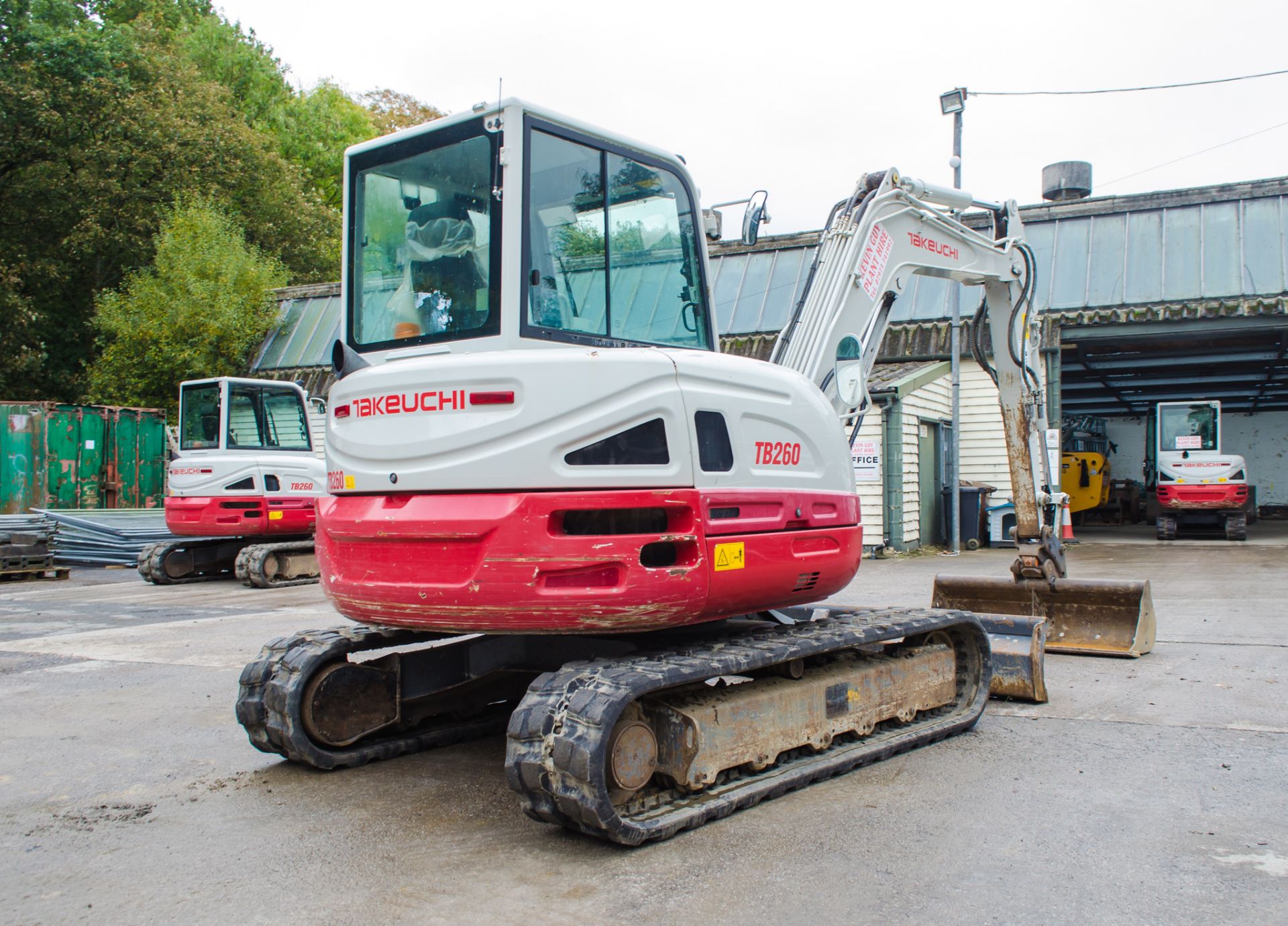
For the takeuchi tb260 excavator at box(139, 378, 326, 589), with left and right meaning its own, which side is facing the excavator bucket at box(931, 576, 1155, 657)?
right

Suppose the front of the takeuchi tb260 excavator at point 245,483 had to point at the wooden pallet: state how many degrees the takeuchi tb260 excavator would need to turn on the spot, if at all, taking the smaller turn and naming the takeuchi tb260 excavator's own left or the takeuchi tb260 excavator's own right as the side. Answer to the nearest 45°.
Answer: approximately 90° to the takeuchi tb260 excavator's own left

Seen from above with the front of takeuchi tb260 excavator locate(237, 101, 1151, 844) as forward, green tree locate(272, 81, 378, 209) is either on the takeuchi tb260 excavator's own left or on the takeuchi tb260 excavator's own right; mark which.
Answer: on the takeuchi tb260 excavator's own left

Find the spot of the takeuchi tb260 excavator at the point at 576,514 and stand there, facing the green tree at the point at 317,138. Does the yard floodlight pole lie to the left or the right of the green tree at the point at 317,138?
right

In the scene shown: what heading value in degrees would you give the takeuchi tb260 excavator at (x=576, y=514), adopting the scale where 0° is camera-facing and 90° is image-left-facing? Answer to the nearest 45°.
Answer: approximately 225°

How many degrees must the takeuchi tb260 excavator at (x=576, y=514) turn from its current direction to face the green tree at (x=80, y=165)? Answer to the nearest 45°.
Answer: approximately 90° to its left

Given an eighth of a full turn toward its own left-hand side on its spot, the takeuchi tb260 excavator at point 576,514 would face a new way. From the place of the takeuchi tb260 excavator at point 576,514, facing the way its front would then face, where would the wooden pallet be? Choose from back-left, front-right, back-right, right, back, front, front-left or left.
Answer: front-left

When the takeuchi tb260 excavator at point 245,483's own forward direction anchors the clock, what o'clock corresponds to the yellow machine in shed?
The yellow machine in shed is roughly at 1 o'clock from the takeuchi tb260 excavator.

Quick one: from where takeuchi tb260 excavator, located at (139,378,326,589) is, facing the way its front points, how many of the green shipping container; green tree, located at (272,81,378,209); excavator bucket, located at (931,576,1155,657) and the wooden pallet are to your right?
1

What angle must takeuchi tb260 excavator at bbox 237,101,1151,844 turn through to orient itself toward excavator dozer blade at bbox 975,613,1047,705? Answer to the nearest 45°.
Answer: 0° — it already faces it

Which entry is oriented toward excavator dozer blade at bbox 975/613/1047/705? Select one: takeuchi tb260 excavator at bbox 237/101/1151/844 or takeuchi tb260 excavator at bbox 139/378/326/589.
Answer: takeuchi tb260 excavator at bbox 237/101/1151/844

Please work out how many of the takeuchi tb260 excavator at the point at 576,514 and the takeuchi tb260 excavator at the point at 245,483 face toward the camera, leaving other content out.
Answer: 0

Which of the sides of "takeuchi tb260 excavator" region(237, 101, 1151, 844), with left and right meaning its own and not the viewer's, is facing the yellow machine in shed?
front

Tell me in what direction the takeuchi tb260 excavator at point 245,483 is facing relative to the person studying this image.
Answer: facing away from the viewer and to the right of the viewer

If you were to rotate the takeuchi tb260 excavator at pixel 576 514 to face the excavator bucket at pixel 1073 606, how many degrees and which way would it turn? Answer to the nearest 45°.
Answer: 0° — it already faces it

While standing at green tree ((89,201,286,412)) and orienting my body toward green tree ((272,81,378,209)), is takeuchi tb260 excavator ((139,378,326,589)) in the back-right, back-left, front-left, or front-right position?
back-right
